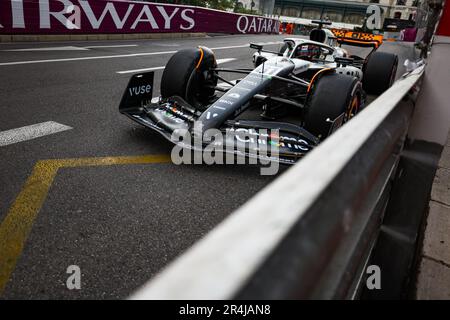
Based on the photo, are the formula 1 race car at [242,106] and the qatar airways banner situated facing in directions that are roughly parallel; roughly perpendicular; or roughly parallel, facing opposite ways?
roughly perpendicular

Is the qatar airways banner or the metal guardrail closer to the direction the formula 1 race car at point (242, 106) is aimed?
the metal guardrail

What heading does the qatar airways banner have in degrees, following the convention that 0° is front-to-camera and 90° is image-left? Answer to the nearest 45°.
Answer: approximately 315°

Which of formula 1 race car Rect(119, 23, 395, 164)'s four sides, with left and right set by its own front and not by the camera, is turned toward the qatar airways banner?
right

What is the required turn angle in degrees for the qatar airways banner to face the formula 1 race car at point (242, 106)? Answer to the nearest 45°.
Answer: approximately 45° to its right

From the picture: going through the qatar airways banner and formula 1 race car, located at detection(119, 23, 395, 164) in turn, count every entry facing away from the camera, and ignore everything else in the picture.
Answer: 0

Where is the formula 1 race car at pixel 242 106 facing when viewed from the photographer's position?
facing the viewer and to the left of the viewer
